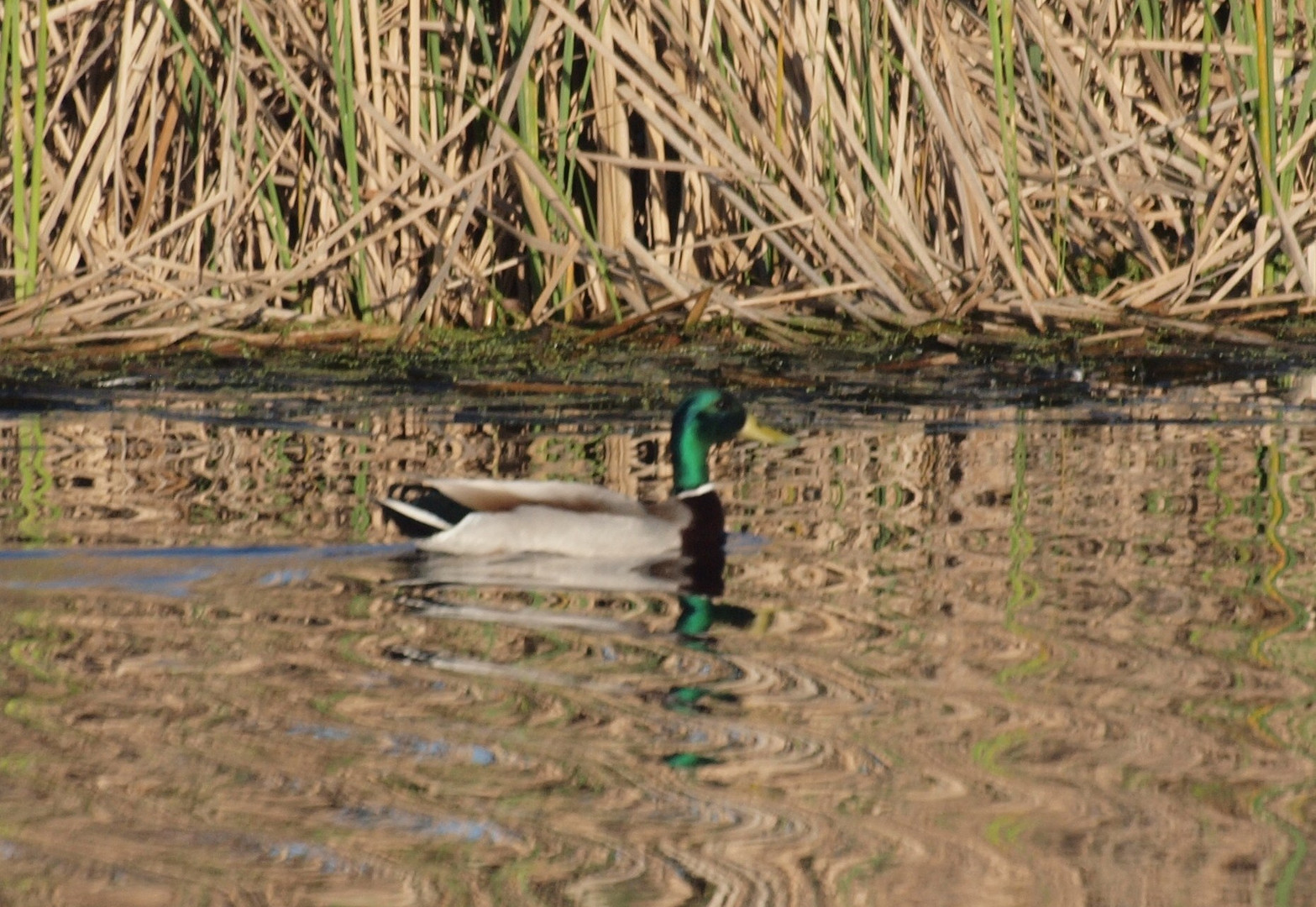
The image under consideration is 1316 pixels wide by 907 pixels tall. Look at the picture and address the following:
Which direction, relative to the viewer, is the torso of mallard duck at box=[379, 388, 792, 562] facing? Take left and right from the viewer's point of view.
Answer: facing to the right of the viewer
